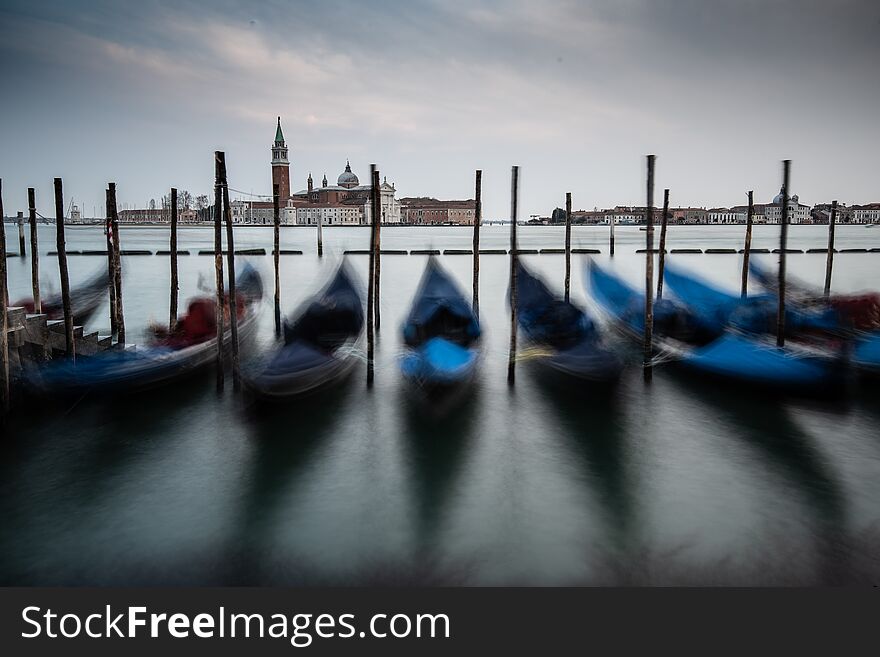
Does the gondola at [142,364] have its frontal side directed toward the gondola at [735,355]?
no

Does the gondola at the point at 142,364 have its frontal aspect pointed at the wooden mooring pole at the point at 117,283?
no

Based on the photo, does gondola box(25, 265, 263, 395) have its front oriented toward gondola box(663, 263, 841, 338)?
no

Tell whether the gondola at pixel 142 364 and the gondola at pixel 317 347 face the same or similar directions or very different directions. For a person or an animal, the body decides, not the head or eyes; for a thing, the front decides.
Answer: same or similar directions

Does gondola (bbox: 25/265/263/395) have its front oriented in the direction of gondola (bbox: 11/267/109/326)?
no
